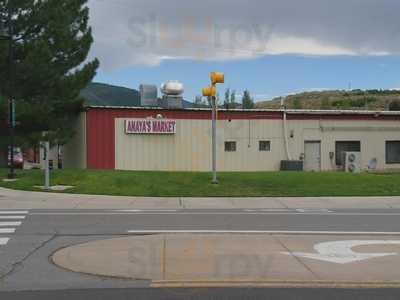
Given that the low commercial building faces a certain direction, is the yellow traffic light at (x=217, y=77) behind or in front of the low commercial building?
in front

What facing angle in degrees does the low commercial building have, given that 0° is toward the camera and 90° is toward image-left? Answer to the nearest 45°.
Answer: approximately 0°

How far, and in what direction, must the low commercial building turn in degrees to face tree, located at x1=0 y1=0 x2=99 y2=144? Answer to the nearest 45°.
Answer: approximately 45° to its right

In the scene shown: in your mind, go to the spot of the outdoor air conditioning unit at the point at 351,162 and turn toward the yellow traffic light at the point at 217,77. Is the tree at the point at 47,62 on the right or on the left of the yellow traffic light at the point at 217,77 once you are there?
right

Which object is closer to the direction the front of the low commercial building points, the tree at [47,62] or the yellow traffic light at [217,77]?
the yellow traffic light
